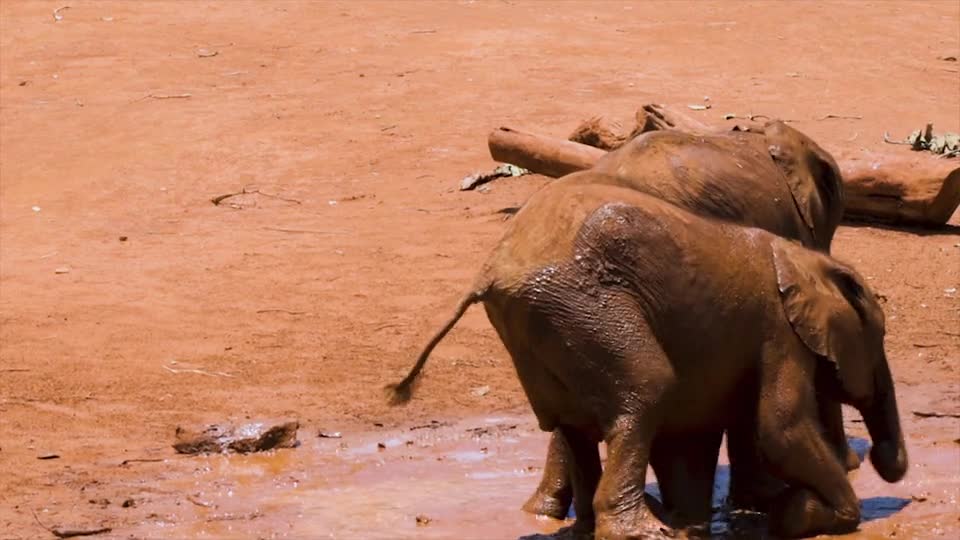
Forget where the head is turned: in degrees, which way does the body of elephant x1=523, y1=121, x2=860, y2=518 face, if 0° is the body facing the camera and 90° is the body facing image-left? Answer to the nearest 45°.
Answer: approximately 270°

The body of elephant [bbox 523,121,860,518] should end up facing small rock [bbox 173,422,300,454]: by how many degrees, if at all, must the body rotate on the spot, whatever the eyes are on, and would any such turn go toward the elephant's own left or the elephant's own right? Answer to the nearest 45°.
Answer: approximately 180°

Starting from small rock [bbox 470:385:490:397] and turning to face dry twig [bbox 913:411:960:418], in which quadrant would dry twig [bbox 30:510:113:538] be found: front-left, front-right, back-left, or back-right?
back-right

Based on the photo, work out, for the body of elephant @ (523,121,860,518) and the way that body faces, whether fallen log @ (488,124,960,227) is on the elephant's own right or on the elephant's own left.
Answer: on the elephant's own left

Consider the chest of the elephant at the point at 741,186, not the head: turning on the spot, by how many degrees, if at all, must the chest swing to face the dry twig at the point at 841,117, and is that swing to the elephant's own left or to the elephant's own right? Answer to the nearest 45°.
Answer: approximately 90° to the elephant's own left

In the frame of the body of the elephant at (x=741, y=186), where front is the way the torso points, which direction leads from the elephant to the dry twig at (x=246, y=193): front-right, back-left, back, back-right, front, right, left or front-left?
back-left

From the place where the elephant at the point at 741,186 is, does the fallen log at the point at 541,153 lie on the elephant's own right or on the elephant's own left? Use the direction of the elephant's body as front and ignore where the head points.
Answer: on the elephant's own left

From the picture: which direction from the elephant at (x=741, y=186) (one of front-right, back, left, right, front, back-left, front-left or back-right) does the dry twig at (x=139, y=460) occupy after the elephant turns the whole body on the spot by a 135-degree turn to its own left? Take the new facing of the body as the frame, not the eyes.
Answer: front-left

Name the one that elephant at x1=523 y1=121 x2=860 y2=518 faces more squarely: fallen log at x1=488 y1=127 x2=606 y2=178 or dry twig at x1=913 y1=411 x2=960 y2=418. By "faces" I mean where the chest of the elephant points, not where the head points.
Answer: the dry twig
